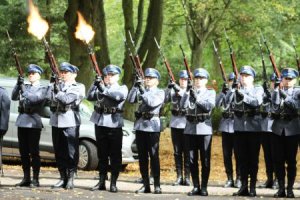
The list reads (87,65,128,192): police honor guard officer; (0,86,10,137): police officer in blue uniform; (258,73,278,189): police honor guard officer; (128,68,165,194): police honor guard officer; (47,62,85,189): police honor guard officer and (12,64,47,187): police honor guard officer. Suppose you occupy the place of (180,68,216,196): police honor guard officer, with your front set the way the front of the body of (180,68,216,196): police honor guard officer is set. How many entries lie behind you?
1

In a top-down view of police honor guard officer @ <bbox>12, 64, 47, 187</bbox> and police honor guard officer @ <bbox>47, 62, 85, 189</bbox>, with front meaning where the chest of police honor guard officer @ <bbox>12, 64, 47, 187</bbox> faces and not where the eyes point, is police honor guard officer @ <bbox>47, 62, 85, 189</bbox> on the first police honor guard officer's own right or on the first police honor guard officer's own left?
on the first police honor guard officer's own left

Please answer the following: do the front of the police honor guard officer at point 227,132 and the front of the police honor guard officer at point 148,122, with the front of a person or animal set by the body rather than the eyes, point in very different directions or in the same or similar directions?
same or similar directions

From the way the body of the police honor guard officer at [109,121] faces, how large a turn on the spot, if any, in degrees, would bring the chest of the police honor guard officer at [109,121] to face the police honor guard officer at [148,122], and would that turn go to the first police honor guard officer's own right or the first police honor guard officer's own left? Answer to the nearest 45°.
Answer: approximately 135° to the first police honor guard officer's own left

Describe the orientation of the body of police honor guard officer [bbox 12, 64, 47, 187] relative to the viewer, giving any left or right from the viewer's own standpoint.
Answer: facing the viewer and to the left of the viewer

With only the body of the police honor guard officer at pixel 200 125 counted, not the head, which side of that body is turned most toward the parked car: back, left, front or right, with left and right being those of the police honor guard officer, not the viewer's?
right

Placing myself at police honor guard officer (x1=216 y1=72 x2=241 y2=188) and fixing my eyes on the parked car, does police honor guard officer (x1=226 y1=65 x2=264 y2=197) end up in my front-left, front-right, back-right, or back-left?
back-left

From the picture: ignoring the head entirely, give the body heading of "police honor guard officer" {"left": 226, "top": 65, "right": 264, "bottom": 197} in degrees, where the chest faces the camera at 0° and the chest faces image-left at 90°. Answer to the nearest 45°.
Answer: approximately 45°

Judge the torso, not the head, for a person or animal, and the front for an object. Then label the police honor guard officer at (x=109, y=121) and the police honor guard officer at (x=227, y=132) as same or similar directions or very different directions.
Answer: same or similar directions

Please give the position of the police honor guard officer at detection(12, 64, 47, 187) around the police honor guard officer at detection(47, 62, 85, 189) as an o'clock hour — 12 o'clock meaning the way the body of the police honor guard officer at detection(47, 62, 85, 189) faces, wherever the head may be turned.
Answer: the police honor guard officer at detection(12, 64, 47, 187) is roughly at 2 o'clock from the police honor guard officer at detection(47, 62, 85, 189).

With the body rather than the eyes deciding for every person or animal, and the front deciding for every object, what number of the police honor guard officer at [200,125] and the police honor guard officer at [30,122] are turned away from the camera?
0

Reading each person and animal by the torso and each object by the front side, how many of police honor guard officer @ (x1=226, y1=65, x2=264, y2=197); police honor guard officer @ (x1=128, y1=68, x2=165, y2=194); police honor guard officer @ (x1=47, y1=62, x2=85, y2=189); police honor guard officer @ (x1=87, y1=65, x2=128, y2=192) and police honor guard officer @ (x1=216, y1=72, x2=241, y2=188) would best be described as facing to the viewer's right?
0
